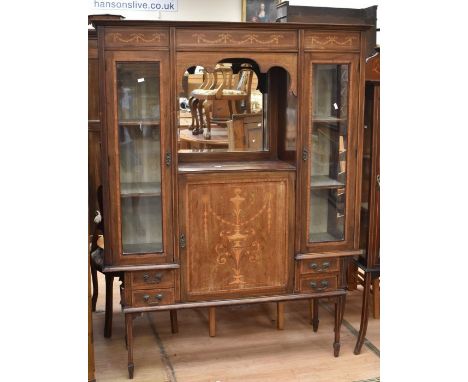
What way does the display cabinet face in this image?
toward the camera

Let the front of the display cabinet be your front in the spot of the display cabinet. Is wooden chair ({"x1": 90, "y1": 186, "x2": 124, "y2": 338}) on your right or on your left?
on your right
